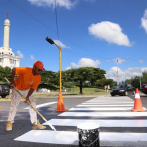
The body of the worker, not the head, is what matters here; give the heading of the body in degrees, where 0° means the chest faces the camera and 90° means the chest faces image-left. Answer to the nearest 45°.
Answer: approximately 315°

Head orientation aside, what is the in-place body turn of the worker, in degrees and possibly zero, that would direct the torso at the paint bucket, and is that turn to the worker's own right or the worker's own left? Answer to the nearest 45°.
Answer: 0° — they already face it
